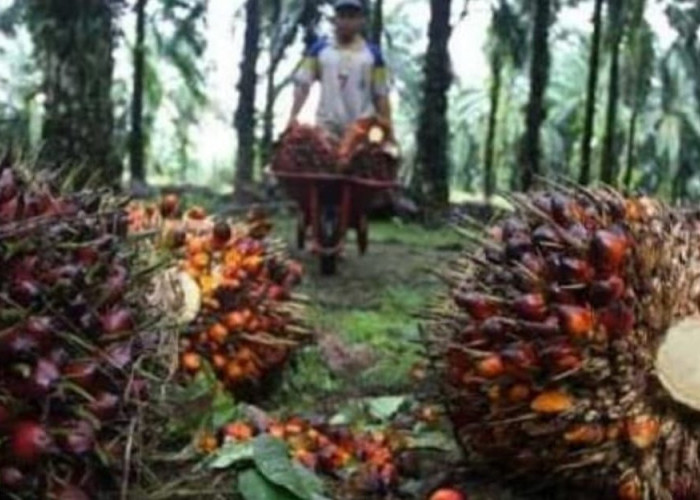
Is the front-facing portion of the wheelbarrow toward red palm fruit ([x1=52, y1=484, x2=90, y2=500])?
yes

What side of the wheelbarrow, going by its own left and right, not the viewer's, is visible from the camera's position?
front

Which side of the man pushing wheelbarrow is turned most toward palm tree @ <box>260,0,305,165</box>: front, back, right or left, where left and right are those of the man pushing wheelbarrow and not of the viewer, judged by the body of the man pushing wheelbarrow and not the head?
back

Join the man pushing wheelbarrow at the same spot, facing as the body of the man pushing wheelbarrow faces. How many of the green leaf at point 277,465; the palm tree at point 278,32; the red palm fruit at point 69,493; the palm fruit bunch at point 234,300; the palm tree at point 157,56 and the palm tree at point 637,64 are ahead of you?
3

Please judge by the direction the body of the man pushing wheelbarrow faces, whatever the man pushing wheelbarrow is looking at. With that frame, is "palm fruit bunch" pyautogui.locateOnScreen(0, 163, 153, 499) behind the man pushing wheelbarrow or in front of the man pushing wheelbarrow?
in front

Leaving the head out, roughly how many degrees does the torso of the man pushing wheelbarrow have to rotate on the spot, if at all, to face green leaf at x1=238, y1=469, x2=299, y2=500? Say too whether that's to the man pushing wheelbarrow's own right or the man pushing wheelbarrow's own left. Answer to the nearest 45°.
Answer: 0° — they already face it

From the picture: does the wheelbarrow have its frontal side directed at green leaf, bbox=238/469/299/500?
yes

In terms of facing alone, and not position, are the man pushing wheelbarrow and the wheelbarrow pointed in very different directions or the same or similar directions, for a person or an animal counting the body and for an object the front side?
same or similar directions

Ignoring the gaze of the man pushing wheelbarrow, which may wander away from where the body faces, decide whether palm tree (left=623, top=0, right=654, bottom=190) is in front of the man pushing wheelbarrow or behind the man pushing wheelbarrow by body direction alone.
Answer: behind

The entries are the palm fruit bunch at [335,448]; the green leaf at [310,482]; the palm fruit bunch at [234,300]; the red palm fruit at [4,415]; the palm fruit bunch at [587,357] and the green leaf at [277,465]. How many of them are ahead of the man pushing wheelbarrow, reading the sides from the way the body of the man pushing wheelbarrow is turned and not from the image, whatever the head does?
6

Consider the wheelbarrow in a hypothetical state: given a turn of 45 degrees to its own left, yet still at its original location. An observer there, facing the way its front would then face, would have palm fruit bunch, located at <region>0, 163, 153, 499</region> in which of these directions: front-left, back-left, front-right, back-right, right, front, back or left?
front-right

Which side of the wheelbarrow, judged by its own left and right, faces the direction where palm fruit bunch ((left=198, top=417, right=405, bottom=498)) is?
front

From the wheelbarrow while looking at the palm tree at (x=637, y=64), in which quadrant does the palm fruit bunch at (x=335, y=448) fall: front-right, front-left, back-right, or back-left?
back-right

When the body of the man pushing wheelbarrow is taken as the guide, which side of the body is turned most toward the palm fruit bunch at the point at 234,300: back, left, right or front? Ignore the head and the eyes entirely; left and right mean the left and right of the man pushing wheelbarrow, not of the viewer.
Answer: front

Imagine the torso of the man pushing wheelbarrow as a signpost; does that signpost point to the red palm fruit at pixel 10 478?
yes
